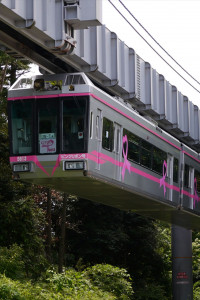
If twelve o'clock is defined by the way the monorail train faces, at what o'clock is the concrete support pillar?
The concrete support pillar is roughly at 5 o'clock from the monorail train.

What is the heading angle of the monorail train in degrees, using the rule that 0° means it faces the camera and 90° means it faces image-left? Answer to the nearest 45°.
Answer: approximately 45°
